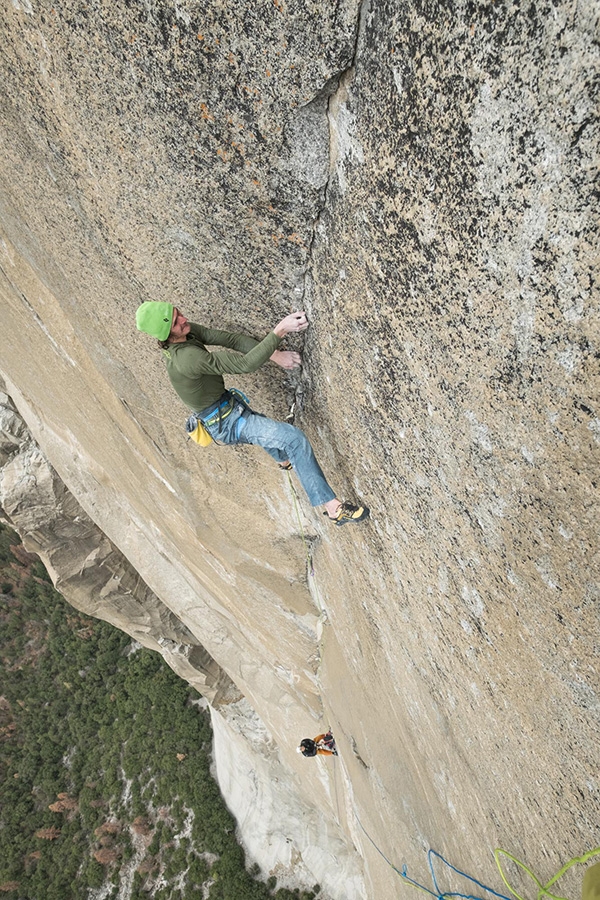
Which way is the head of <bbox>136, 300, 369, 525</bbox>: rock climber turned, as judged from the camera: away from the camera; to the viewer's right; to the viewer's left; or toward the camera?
to the viewer's right

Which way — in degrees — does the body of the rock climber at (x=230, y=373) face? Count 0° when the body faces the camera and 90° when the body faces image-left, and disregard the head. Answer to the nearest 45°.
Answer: approximately 270°
